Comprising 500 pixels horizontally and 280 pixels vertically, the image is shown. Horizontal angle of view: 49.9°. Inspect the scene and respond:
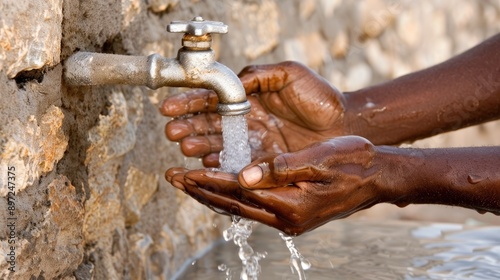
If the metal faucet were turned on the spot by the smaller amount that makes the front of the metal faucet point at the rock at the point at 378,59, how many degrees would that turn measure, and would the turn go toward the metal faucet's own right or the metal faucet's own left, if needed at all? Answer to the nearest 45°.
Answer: approximately 45° to the metal faucet's own left

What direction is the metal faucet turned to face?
to the viewer's right

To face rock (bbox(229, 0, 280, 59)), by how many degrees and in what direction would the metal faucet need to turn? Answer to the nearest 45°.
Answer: approximately 90° to its left
